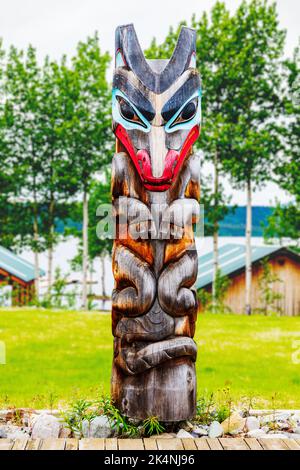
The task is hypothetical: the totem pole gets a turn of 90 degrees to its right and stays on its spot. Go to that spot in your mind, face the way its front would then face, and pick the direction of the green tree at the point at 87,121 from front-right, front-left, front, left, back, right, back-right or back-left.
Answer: right

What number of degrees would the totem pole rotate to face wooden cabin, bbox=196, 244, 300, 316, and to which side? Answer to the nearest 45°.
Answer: approximately 180°

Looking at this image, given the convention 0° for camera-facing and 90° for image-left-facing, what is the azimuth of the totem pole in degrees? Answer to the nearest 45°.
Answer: approximately 0°
